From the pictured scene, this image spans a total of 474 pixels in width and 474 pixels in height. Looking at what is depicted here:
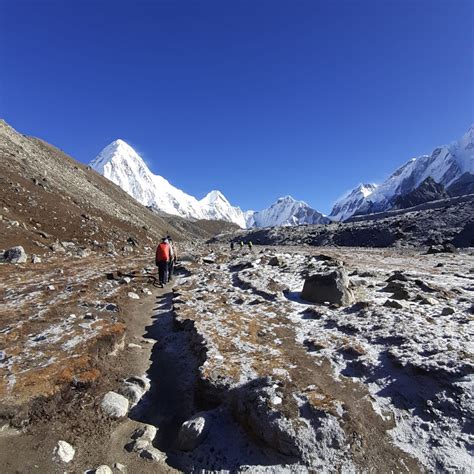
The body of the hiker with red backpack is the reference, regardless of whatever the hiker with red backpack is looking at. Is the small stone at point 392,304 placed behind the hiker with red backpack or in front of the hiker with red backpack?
behind

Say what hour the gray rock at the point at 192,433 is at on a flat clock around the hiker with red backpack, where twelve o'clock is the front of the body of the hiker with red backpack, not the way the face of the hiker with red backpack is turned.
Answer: The gray rock is roughly at 6 o'clock from the hiker with red backpack.

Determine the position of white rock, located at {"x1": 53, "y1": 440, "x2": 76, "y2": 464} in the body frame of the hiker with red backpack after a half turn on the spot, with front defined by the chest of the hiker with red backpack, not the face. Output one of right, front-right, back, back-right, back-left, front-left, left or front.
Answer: front

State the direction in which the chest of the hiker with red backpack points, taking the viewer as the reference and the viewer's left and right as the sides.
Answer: facing away from the viewer

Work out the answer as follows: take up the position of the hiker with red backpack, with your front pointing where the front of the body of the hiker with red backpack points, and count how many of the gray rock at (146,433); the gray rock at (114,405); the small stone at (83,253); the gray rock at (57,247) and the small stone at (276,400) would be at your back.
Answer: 3

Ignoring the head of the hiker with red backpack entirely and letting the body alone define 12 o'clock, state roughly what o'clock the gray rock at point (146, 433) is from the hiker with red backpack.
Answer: The gray rock is roughly at 6 o'clock from the hiker with red backpack.

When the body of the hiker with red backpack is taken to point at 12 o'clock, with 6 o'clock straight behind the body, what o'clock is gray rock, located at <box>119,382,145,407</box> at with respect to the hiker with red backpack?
The gray rock is roughly at 6 o'clock from the hiker with red backpack.

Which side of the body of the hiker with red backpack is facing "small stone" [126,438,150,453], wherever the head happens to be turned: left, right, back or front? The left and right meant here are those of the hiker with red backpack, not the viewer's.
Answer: back

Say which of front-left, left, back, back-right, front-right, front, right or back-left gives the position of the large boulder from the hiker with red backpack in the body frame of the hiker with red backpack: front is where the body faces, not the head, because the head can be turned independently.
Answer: back-right

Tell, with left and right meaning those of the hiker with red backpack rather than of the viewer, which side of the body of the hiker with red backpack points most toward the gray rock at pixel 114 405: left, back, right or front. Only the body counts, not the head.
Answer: back

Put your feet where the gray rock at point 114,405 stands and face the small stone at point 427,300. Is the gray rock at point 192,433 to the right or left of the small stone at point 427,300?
right

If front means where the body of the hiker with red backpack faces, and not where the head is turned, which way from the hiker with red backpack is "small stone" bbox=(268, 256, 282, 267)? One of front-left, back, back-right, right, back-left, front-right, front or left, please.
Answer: right

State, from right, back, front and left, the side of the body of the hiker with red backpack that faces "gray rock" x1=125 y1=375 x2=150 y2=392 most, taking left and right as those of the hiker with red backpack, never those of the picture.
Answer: back
